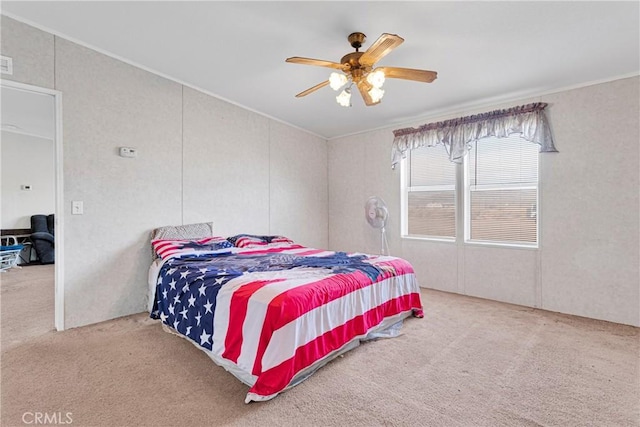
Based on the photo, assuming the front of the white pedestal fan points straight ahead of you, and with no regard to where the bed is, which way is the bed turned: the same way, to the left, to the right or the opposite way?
to the left

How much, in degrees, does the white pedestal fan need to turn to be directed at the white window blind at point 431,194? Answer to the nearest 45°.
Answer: approximately 135° to its left

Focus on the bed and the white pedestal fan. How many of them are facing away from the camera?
0

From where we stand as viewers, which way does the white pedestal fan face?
facing the viewer and to the left of the viewer

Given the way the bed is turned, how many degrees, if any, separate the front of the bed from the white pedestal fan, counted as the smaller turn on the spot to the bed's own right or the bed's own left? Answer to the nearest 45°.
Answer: approximately 90° to the bed's own left

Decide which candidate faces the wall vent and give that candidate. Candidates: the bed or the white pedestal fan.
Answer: the white pedestal fan

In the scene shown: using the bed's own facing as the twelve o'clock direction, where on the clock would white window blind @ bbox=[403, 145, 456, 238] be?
The white window blind is roughly at 9 o'clock from the bed.

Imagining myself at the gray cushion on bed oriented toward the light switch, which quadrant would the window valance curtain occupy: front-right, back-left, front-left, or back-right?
back-left

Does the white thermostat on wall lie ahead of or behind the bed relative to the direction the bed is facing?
behind

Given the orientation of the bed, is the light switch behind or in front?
behind

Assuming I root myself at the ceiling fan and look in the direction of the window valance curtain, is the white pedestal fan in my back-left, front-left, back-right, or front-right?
front-left

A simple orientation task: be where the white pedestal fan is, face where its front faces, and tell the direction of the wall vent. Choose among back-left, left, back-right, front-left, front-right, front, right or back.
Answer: front

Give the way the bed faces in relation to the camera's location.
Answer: facing the viewer and to the right of the viewer

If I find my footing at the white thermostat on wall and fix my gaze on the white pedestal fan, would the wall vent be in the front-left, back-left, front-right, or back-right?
back-right

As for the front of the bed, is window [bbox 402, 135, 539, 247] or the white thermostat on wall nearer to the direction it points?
the window

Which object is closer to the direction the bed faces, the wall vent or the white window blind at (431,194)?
the white window blind
